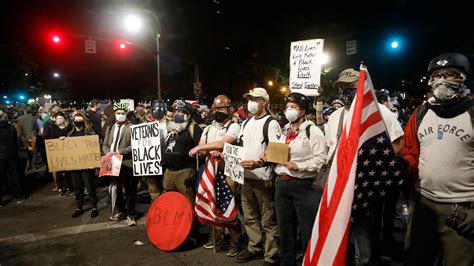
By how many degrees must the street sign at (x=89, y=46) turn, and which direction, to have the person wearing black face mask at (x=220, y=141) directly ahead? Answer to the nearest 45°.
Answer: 0° — it already faces them

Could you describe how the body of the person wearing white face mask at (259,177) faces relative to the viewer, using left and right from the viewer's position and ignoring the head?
facing the viewer and to the left of the viewer

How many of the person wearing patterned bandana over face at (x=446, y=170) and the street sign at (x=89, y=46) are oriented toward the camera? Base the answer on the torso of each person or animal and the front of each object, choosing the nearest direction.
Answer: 2

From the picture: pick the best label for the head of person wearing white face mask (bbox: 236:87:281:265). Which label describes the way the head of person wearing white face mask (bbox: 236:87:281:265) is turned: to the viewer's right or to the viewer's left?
to the viewer's left

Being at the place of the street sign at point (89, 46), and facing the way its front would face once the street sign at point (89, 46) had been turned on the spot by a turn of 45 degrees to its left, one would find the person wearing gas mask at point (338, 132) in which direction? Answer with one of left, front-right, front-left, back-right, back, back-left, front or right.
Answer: front-right

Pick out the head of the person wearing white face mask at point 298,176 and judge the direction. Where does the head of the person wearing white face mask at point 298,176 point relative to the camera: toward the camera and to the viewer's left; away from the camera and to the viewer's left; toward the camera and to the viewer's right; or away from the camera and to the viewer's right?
toward the camera and to the viewer's left

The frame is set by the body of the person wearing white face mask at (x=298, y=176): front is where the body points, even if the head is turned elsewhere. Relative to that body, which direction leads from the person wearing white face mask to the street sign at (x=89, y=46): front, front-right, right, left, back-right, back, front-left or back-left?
right

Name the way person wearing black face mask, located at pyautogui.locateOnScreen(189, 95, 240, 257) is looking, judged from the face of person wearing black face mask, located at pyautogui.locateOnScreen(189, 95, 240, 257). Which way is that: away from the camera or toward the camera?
toward the camera

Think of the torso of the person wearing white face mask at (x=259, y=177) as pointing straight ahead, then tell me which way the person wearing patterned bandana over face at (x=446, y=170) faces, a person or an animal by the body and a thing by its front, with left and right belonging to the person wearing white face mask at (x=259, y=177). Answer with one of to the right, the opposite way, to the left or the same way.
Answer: the same way

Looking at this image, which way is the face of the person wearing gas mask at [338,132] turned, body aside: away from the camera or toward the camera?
toward the camera

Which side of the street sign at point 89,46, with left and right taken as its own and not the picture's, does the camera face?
front

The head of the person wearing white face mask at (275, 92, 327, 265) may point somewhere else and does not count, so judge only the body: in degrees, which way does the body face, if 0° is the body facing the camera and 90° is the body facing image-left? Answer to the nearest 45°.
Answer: approximately 45°

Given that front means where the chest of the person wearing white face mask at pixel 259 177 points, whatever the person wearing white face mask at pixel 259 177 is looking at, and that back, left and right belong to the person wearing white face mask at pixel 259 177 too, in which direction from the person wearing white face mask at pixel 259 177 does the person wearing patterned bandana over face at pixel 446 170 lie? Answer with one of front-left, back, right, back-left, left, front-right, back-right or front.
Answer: left
